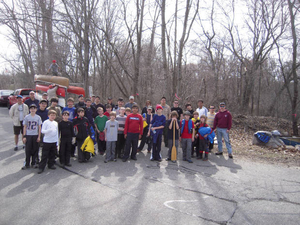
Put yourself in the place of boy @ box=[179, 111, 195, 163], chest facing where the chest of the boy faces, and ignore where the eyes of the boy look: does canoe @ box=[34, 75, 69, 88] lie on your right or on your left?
on your right

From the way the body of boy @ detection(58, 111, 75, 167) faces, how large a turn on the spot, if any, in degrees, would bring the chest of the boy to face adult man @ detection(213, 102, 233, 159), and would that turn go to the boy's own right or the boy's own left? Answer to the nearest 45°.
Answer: approximately 90° to the boy's own left

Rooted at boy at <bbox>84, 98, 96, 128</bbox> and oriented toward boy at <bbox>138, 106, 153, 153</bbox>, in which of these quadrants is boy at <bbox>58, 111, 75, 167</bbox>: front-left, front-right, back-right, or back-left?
back-right

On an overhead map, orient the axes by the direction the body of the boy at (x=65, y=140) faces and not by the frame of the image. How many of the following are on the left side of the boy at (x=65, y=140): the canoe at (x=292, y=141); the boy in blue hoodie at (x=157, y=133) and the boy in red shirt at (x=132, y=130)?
3

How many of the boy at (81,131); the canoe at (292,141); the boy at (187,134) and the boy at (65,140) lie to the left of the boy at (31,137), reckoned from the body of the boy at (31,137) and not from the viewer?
4

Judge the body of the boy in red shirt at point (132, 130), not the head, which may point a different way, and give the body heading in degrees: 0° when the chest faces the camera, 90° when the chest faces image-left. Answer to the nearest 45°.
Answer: approximately 0°

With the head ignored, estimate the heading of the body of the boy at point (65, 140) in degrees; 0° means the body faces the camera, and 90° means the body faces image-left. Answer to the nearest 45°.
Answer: approximately 0°
